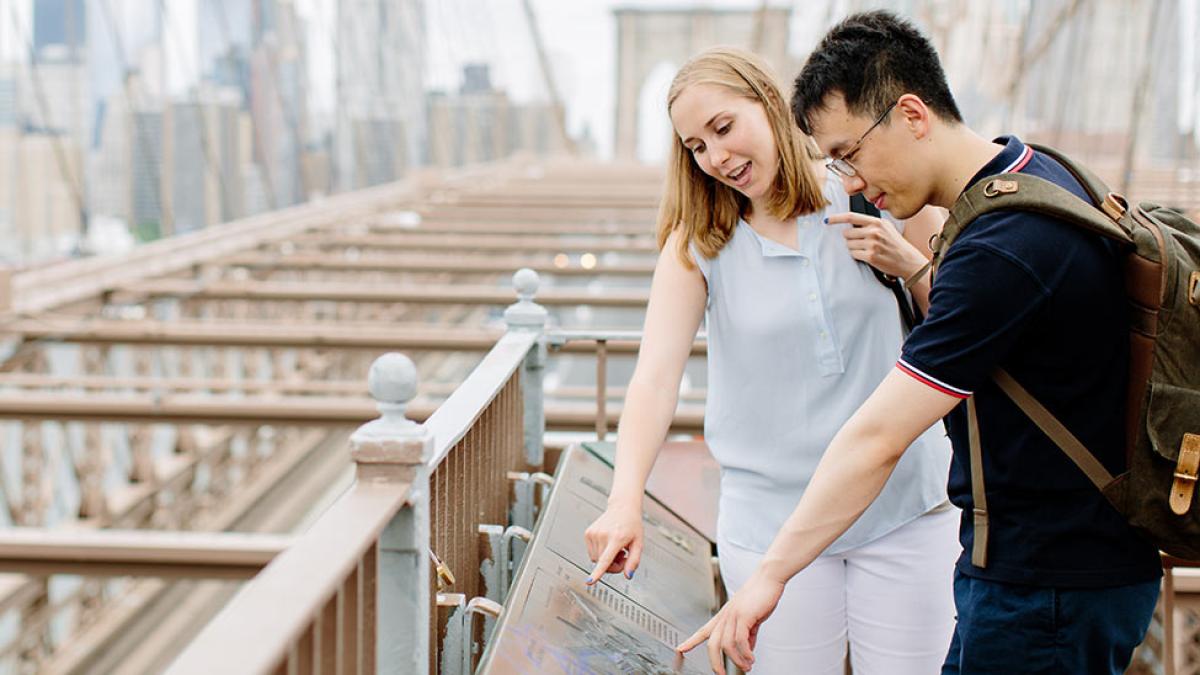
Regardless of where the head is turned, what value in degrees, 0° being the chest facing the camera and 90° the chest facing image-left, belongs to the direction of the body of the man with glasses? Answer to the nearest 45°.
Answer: approximately 90°

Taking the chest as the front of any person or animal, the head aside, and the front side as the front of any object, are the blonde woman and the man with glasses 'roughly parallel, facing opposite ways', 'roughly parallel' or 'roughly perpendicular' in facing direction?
roughly perpendicular

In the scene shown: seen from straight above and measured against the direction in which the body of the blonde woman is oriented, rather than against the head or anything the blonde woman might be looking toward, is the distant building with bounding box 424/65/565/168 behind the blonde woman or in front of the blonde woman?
behind

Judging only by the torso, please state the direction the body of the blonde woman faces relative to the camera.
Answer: toward the camera

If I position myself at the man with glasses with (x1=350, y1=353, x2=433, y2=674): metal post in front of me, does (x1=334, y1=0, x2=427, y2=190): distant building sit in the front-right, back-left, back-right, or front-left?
front-right

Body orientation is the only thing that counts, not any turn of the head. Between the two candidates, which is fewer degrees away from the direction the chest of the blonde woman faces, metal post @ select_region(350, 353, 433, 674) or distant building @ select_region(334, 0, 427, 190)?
the metal post

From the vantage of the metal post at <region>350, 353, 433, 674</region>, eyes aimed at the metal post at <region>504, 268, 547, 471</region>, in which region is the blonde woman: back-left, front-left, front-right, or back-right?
front-right

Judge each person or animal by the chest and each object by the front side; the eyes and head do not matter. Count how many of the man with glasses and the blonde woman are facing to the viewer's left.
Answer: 1

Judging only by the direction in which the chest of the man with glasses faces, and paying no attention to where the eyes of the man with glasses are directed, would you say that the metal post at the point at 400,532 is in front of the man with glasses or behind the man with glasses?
in front

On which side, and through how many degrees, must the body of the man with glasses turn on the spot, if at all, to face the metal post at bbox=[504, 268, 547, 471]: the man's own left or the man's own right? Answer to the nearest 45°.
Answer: approximately 45° to the man's own right

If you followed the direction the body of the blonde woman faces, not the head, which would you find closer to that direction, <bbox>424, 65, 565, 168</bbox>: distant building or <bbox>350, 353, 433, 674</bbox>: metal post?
the metal post

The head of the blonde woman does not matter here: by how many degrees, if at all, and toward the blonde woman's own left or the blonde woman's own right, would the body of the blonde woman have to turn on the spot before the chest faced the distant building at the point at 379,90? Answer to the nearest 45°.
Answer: approximately 180°
